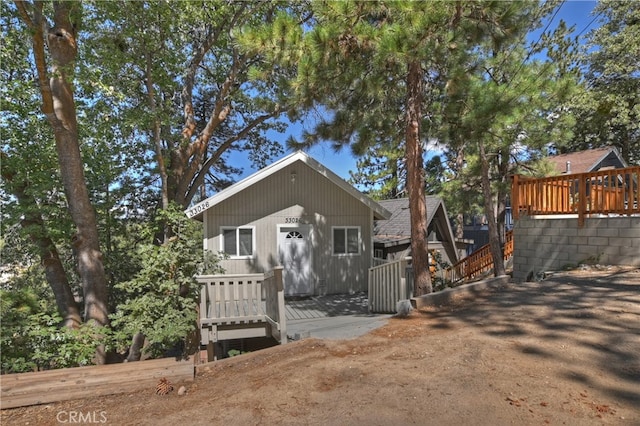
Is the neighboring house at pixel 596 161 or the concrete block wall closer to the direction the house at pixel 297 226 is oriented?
the concrete block wall

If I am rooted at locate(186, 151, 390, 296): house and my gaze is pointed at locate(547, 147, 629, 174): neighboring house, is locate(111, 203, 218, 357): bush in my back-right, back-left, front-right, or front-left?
back-right

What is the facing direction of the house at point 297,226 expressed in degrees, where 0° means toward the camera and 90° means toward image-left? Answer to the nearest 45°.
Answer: approximately 0°

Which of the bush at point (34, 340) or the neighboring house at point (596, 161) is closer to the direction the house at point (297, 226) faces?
the bush

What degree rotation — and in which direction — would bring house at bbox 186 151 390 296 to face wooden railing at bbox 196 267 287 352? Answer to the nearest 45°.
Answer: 0° — it already faces it
